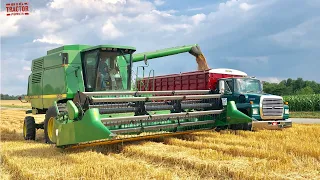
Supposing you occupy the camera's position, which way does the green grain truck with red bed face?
facing the viewer and to the right of the viewer

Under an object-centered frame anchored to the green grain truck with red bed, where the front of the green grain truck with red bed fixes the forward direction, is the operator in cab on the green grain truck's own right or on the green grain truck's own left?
on the green grain truck's own right
